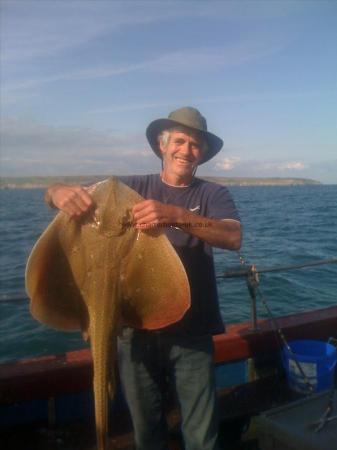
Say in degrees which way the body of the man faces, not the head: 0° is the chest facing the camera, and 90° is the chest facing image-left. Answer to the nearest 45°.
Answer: approximately 0°

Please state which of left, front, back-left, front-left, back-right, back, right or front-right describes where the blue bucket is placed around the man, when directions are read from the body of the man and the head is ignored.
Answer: back-left
